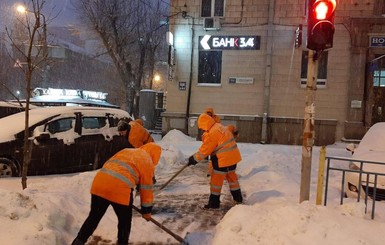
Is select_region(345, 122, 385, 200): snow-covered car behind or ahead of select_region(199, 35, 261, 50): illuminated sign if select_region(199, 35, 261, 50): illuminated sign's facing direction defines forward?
ahead

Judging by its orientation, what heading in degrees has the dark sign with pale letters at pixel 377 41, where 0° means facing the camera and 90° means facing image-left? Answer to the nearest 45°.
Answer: approximately 0°

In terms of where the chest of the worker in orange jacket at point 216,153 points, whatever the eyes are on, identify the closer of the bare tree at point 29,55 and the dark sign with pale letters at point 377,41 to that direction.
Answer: the bare tree

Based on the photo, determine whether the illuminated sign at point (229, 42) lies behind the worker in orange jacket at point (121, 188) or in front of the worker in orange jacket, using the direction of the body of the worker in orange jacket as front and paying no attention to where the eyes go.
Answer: in front

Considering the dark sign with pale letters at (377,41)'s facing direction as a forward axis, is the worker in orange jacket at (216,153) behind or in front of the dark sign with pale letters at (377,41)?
in front

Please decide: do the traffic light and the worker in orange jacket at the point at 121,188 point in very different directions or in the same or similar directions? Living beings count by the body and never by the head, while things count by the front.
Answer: very different directions

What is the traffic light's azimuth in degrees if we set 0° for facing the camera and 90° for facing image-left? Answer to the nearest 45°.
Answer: approximately 0°

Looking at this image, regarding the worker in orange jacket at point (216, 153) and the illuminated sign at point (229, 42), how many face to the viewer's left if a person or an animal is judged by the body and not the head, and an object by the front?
1

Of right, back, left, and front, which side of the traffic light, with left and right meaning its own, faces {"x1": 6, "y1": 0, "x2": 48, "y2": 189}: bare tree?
right

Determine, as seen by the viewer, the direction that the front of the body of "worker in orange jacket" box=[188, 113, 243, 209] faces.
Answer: to the viewer's left
